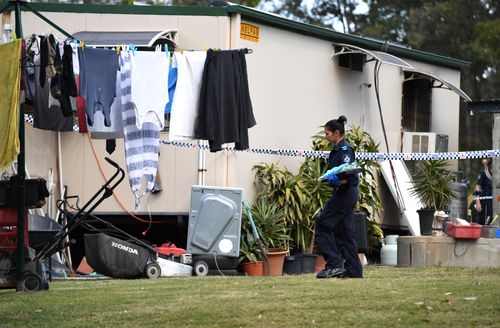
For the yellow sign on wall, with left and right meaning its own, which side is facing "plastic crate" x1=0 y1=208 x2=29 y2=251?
right

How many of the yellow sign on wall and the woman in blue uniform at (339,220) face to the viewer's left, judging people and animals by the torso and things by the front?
1

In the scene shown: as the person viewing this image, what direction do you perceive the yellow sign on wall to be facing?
facing the viewer and to the right of the viewer

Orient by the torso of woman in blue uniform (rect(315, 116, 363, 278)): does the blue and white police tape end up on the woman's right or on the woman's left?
on the woman's right

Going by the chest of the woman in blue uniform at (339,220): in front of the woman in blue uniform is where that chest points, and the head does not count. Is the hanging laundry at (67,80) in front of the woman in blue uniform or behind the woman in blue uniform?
in front

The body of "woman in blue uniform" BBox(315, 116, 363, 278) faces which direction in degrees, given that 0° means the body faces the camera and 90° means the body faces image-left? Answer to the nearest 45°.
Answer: approximately 90°

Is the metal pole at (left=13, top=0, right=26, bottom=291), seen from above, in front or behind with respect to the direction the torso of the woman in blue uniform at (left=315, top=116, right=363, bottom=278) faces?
in front

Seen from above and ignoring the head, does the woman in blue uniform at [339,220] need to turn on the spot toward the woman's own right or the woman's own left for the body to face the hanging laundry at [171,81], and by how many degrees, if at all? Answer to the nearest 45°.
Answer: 0° — they already face it

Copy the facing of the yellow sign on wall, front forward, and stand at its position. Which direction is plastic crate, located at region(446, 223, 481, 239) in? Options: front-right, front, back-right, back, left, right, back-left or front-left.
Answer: front-left
